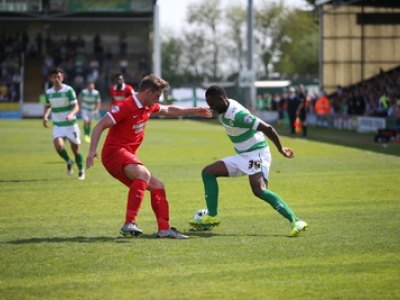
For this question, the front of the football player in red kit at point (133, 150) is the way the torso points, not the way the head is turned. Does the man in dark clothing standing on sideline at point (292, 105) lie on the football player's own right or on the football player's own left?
on the football player's own left

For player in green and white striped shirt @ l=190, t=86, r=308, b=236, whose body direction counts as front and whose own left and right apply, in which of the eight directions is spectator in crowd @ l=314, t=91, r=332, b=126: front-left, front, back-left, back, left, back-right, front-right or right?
back-right

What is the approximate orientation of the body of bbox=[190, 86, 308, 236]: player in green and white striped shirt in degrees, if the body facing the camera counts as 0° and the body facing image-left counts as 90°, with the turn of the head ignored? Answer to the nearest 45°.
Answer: approximately 45°

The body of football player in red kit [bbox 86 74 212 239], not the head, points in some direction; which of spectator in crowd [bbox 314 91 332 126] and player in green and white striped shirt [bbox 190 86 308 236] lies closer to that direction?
the player in green and white striped shirt

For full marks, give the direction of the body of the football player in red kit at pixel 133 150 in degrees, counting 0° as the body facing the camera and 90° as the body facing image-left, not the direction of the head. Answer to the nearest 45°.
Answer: approximately 315°

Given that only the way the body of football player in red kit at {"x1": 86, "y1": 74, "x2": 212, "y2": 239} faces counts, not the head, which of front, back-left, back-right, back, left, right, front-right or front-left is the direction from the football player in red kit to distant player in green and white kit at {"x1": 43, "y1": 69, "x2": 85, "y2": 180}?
back-left

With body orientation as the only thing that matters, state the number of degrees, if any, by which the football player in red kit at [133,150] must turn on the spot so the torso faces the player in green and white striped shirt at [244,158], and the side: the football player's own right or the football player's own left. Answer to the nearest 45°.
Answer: approximately 45° to the football player's own left

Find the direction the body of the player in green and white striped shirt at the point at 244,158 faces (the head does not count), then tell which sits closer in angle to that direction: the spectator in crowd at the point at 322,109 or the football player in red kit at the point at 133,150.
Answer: the football player in red kit

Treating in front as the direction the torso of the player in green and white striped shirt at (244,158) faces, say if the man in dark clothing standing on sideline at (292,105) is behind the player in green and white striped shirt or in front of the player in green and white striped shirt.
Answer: behind

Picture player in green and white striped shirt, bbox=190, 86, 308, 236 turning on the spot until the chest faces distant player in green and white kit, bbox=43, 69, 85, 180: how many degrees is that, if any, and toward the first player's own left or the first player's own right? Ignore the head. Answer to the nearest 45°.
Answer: approximately 90° to the first player's own right
